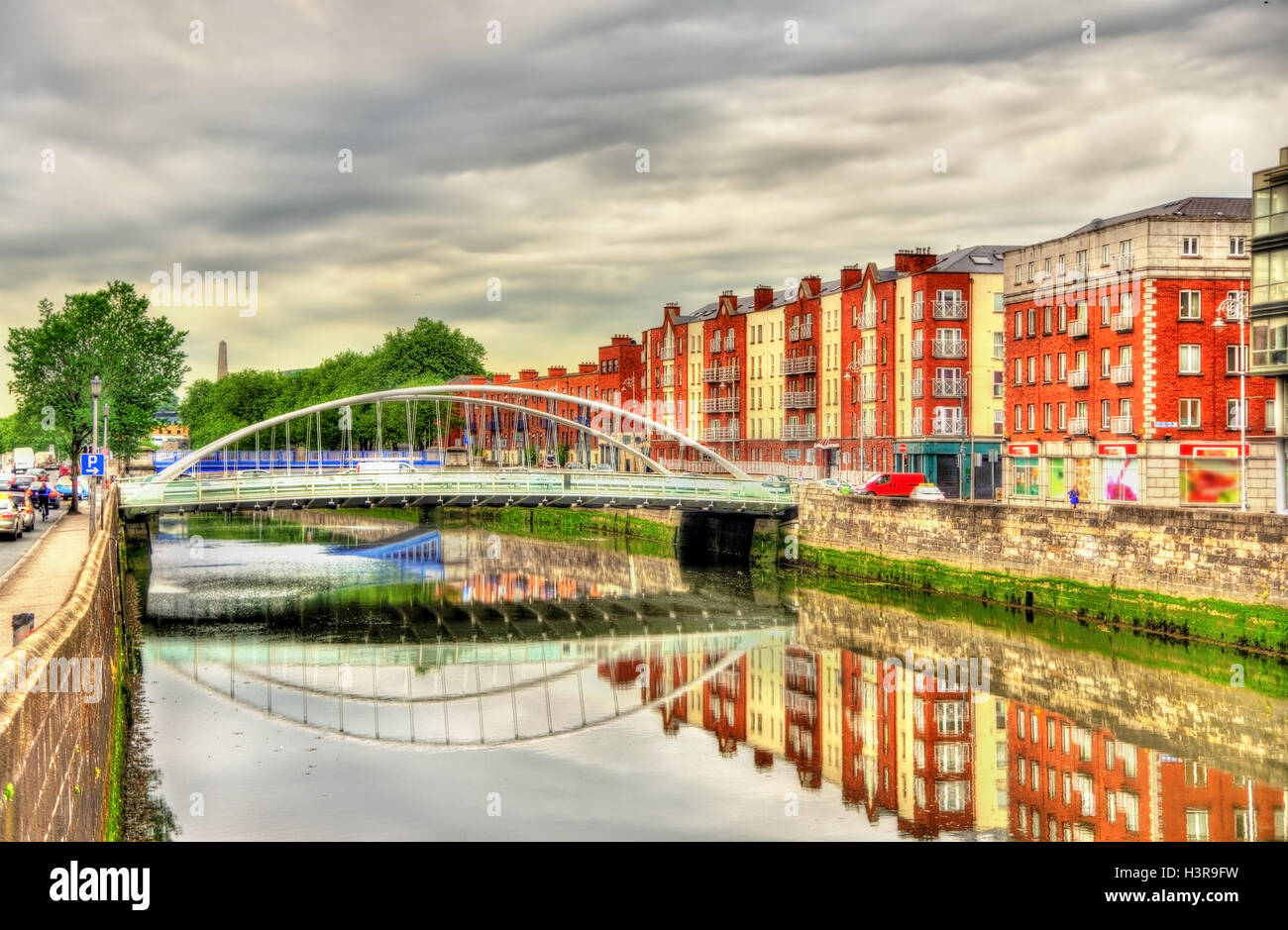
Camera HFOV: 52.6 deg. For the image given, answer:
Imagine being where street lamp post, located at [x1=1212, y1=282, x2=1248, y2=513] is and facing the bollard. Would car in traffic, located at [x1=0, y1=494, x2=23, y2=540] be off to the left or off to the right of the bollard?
right

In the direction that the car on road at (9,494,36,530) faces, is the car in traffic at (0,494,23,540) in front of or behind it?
behind

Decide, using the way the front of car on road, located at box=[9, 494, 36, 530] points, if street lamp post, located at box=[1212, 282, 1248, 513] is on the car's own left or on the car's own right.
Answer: on the car's own right

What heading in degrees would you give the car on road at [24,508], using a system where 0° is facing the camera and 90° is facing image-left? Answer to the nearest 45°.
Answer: approximately 180°
